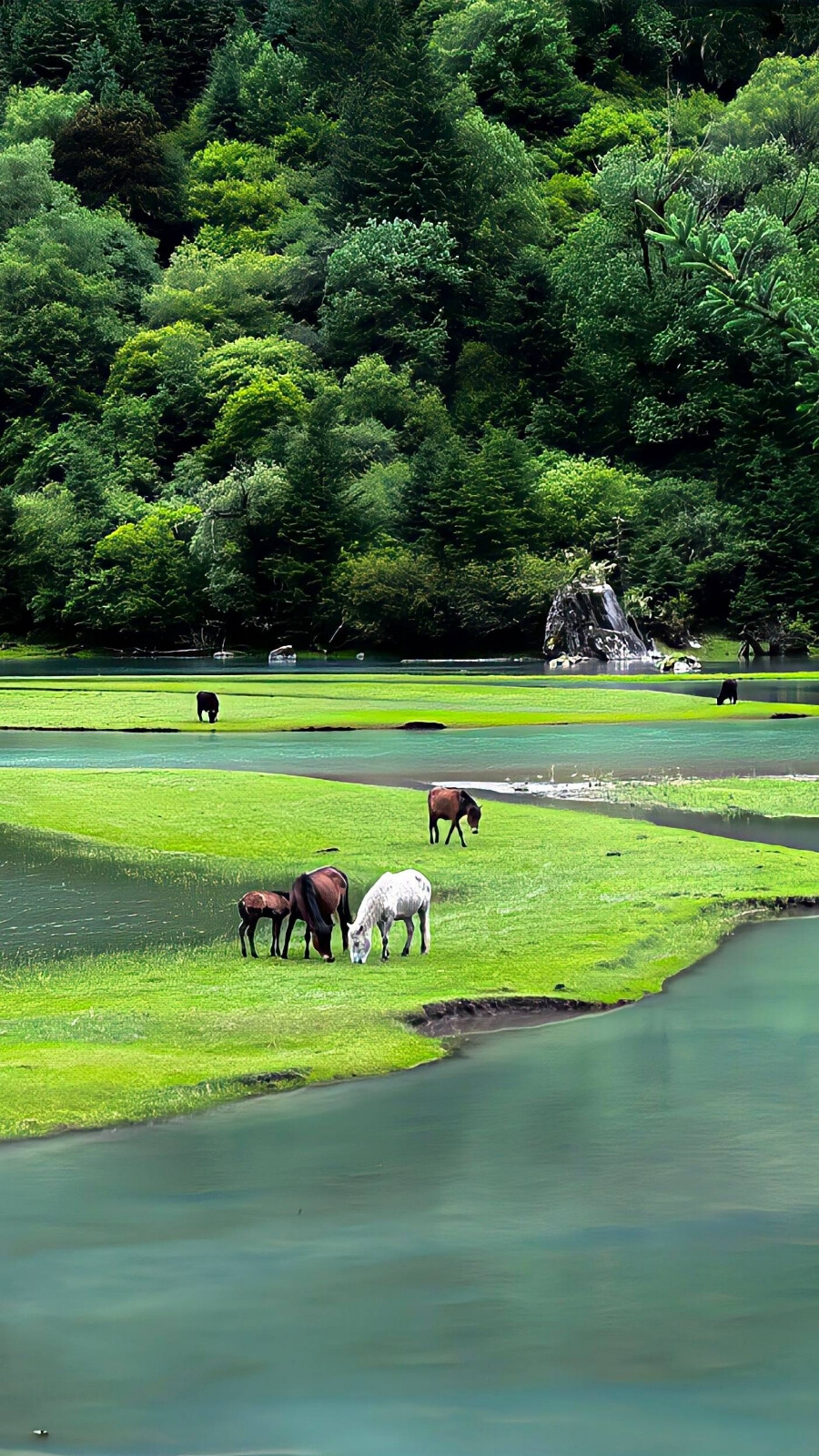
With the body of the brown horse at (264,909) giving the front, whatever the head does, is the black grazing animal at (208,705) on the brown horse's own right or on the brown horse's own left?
on the brown horse's own left

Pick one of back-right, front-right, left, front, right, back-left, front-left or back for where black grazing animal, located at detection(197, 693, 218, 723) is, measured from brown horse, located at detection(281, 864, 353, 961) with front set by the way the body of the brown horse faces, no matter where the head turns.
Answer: back-right

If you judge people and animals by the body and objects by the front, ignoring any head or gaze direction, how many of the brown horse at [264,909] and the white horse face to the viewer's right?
1

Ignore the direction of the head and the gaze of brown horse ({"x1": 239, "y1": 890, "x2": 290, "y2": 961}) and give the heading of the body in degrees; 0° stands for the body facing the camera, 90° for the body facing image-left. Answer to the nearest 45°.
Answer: approximately 270°

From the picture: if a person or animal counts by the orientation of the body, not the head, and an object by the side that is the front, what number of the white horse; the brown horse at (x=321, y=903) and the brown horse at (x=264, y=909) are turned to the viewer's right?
1

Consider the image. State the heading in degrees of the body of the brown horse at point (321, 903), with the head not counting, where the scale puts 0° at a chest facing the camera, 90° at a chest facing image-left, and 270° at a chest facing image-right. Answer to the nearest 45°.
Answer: approximately 45°

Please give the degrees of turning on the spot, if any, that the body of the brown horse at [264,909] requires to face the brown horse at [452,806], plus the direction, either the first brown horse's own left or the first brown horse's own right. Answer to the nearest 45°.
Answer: approximately 90° to the first brown horse's own left

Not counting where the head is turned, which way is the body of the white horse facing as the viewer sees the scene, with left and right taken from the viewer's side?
facing the viewer and to the left of the viewer

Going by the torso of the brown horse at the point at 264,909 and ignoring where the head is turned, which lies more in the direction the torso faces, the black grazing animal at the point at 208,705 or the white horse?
the white horse

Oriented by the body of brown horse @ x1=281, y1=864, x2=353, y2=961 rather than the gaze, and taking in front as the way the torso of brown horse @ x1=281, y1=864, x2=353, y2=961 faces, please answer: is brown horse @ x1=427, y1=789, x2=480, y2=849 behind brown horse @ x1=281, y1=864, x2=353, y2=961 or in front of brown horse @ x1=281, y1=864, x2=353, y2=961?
behind

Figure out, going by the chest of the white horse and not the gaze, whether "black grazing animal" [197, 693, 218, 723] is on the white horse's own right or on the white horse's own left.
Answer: on the white horse's own right

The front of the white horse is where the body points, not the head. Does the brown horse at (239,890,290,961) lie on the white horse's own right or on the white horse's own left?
on the white horse's own right
